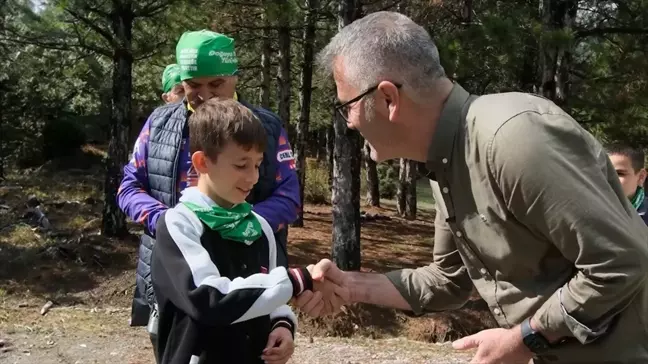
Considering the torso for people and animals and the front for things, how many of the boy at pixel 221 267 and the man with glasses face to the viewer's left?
1

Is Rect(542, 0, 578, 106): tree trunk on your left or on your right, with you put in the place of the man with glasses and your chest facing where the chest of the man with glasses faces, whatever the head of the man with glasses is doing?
on your right

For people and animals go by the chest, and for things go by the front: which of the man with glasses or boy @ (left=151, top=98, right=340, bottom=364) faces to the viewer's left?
the man with glasses

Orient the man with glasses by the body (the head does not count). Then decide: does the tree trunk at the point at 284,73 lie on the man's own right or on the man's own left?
on the man's own right

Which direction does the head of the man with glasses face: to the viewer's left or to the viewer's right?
to the viewer's left

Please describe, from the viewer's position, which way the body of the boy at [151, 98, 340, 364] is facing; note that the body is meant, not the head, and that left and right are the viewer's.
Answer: facing the viewer and to the right of the viewer

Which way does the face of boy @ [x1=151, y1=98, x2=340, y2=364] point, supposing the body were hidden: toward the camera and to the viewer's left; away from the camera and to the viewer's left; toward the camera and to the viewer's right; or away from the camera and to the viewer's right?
toward the camera and to the viewer's right

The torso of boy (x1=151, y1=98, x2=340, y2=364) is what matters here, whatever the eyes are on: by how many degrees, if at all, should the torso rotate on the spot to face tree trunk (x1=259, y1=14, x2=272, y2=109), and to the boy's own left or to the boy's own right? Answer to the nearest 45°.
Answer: approximately 135° to the boy's own left

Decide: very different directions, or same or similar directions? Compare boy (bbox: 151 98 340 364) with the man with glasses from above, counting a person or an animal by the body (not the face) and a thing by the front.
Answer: very different directions

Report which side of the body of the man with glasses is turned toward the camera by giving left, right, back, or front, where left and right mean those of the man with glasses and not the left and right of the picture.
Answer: left
